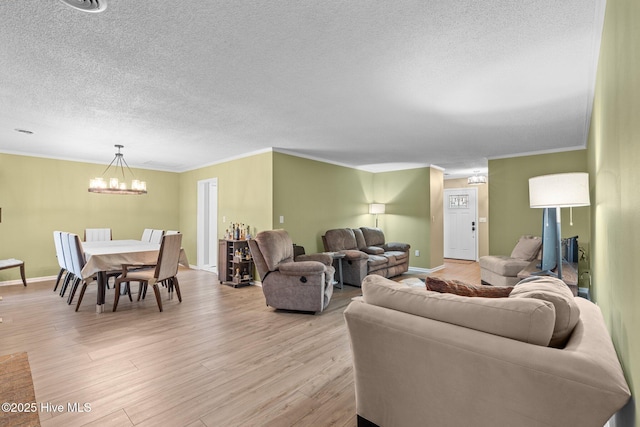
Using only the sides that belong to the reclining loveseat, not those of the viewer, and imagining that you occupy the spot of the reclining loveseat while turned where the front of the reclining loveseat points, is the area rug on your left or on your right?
on your right

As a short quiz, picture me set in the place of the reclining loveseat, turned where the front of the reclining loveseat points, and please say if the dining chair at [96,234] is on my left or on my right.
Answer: on my right

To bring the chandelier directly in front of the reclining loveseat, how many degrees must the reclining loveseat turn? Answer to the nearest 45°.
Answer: approximately 90° to its right

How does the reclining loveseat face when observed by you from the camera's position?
facing the viewer and to the right of the viewer

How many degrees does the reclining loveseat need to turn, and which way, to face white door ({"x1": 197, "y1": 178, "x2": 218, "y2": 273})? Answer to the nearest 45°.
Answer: approximately 135° to its right

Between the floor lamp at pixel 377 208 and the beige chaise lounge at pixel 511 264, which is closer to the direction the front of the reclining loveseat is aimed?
the beige chaise lounge

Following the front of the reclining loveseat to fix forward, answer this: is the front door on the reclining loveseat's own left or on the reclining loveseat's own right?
on the reclining loveseat's own left

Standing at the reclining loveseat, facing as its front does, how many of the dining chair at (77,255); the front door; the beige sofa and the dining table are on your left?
1

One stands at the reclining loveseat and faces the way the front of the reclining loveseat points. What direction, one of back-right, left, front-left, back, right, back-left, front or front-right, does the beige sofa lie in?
front-right

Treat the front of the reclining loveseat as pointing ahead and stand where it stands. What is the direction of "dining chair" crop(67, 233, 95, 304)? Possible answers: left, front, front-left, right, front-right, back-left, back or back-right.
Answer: right

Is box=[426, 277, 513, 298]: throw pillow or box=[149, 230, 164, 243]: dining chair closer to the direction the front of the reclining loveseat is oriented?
the throw pillow

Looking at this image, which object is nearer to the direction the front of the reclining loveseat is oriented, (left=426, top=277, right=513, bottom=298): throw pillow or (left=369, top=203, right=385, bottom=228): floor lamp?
the throw pillow
